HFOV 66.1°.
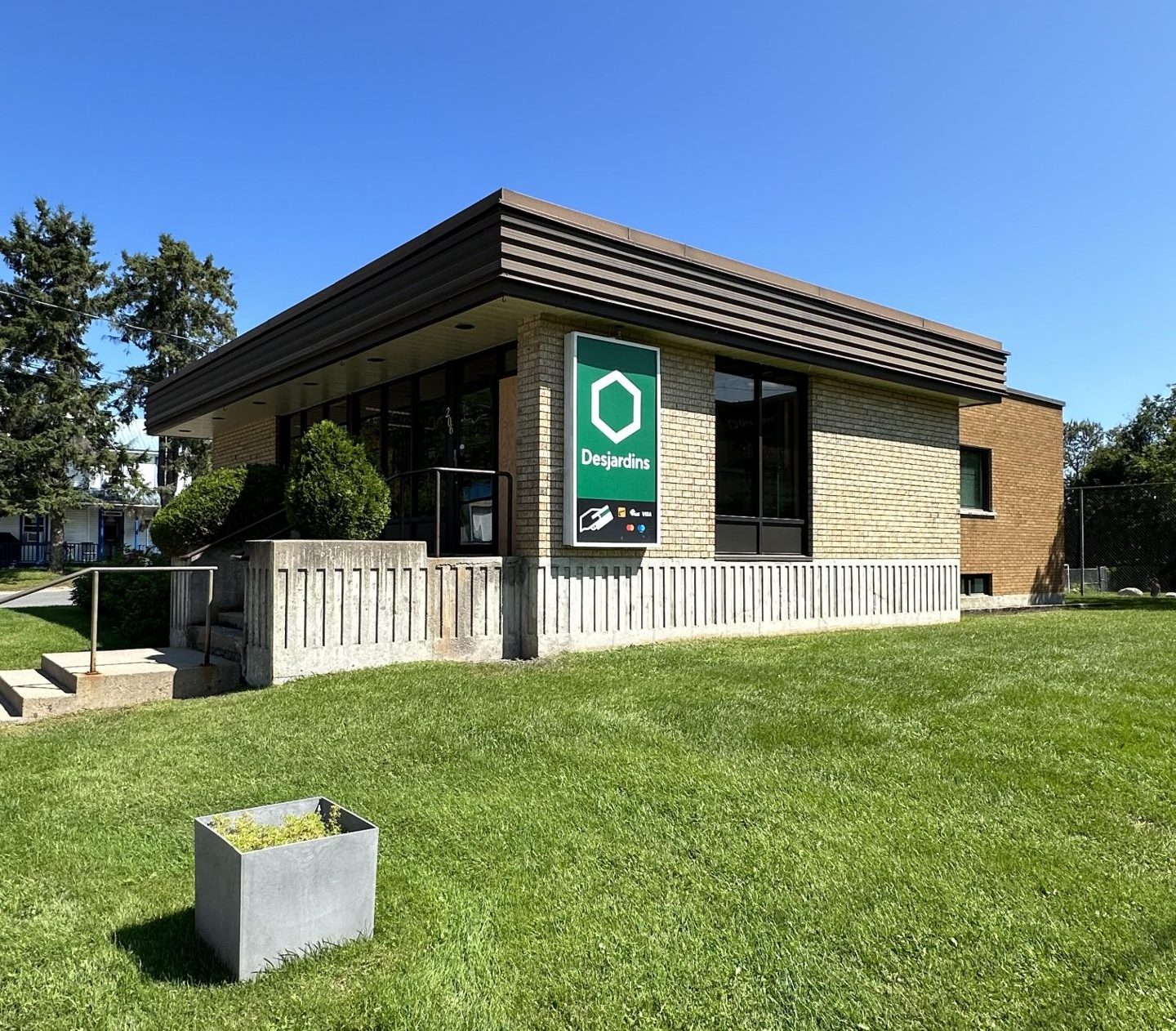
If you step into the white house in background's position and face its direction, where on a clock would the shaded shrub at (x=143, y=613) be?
The shaded shrub is roughly at 12 o'clock from the white house in background.

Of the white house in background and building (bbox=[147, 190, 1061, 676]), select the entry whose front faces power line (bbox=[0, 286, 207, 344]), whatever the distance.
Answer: the white house in background

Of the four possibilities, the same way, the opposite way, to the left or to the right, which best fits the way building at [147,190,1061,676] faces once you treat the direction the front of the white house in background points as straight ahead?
to the right

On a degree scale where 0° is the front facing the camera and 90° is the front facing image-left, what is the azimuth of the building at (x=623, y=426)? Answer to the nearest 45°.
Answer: approximately 45°

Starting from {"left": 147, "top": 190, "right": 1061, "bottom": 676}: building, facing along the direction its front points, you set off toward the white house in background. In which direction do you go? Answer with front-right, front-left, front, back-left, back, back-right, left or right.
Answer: right

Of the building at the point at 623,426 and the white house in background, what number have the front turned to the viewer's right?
0

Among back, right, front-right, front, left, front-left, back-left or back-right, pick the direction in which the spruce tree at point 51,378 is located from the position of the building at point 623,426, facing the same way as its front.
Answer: right

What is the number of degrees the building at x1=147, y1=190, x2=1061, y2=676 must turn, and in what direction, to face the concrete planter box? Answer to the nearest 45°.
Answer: approximately 45° to its left

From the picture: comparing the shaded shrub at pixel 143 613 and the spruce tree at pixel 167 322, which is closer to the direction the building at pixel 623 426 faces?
the shaded shrub

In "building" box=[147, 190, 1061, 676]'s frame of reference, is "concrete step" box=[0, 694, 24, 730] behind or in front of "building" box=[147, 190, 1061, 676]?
in front

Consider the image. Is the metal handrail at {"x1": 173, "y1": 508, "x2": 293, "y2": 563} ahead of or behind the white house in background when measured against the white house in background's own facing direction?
ahead

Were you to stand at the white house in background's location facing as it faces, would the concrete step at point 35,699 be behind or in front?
in front

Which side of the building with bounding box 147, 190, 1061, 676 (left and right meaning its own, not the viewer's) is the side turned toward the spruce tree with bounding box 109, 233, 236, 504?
right

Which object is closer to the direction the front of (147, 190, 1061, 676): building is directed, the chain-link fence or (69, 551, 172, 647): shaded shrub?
the shaded shrub
